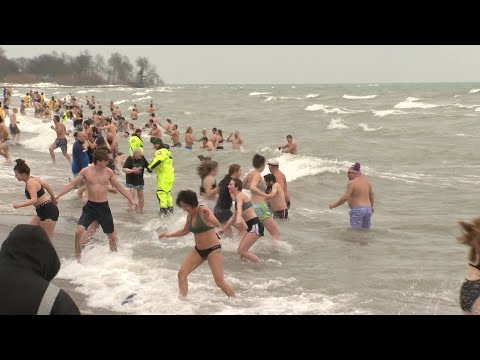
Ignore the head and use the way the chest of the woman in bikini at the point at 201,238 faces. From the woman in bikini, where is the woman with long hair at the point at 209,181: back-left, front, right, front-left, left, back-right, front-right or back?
back-right

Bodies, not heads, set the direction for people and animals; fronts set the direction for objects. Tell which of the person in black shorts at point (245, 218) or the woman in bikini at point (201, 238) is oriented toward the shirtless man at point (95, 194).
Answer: the person in black shorts at point (245, 218)

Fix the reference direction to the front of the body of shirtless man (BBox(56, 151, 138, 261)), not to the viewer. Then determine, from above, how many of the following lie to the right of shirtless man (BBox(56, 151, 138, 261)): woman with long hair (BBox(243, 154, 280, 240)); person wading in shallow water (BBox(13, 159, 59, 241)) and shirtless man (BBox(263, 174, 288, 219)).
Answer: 1

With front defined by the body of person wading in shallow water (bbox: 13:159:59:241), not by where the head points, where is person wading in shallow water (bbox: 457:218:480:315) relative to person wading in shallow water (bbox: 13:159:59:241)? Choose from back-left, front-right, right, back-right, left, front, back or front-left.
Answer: back-left

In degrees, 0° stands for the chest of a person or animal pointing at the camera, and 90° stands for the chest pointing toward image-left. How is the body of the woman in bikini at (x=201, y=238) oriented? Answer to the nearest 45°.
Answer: approximately 45°

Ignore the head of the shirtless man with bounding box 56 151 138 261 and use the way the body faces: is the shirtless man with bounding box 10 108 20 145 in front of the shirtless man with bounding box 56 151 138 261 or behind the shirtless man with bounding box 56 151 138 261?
behind

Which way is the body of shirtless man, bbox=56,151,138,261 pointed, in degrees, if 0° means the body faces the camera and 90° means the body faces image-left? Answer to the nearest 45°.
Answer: approximately 0°

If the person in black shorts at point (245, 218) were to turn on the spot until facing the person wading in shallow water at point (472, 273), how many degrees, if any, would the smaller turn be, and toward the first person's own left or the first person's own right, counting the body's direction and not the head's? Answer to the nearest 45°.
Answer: approximately 135° to the first person's own left
